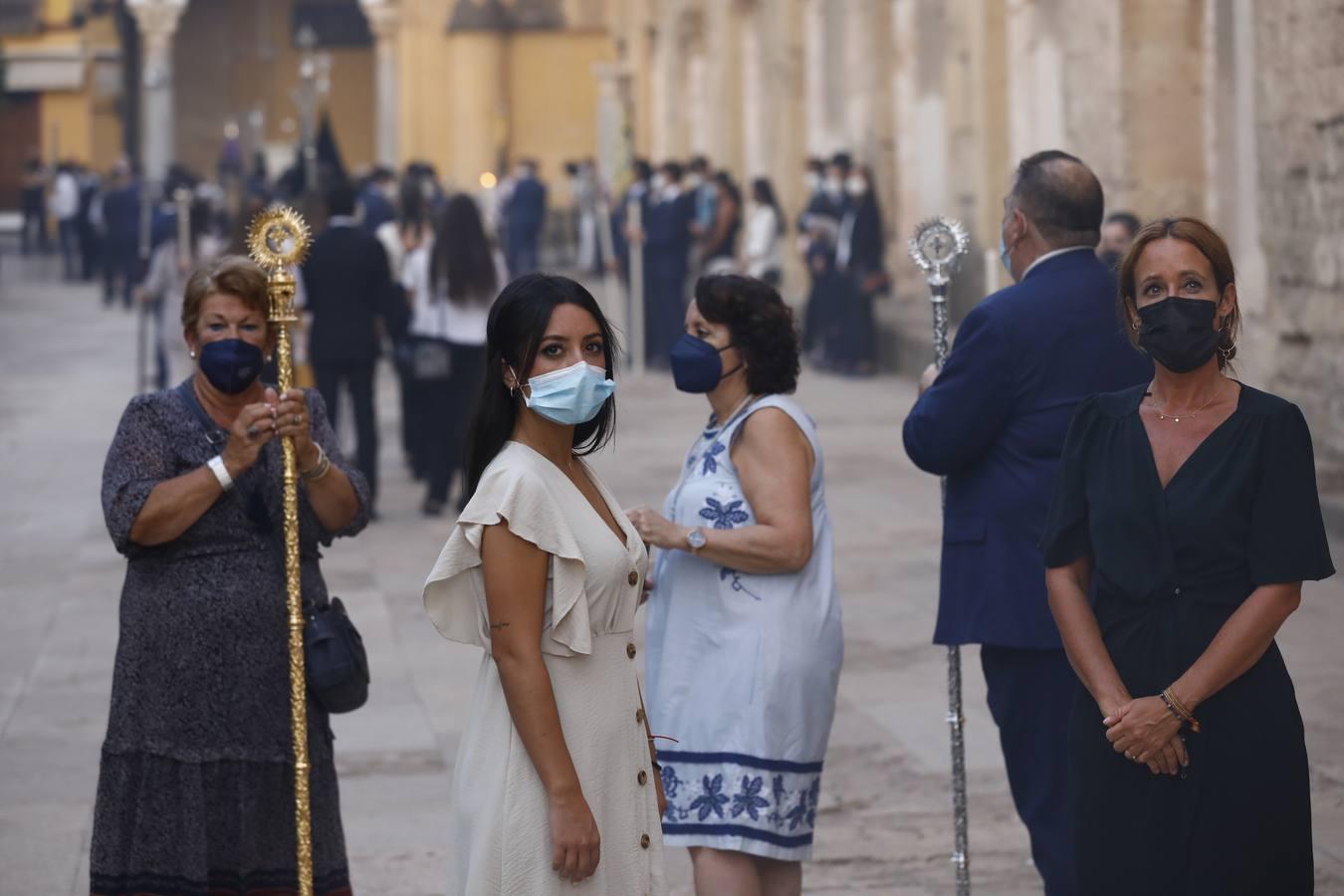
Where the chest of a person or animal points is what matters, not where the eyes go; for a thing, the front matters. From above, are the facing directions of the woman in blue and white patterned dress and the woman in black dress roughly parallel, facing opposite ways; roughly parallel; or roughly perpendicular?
roughly perpendicular

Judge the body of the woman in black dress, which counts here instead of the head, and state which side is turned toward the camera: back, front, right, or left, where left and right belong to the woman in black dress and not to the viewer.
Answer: front

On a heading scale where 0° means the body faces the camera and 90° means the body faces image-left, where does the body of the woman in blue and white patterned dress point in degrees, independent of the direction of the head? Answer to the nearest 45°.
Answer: approximately 90°

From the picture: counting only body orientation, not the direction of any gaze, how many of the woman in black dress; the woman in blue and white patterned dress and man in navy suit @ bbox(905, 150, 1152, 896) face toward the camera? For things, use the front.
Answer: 1

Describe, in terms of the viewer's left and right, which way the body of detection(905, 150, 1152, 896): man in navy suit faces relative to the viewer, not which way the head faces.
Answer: facing away from the viewer and to the left of the viewer

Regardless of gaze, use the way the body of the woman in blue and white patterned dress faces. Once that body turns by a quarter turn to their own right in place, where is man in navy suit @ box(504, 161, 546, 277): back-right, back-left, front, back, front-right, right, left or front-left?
front

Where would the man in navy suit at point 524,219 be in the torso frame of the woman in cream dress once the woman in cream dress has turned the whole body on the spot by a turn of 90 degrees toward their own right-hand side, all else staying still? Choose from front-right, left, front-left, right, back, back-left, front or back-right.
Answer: back-right

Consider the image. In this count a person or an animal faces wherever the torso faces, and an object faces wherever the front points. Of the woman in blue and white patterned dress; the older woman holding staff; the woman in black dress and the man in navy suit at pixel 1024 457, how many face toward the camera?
2

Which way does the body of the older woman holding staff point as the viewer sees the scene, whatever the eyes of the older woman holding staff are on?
toward the camera

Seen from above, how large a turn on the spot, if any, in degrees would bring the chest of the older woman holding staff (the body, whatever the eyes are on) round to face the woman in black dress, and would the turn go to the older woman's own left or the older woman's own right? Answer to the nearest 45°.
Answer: approximately 45° to the older woman's own left

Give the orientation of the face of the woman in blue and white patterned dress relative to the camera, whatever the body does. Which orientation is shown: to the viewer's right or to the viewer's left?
to the viewer's left
